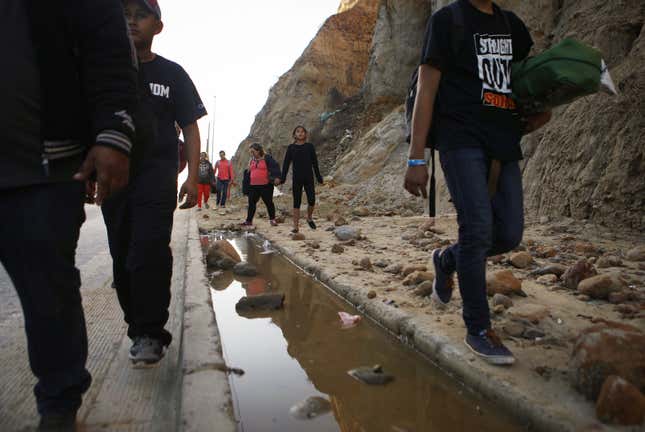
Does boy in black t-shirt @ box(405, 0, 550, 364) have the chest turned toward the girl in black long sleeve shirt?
no

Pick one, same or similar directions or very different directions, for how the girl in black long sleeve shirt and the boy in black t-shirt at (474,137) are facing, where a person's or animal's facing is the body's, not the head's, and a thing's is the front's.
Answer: same or similar directions

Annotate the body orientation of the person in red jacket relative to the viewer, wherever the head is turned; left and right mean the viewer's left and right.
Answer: facing the viewer

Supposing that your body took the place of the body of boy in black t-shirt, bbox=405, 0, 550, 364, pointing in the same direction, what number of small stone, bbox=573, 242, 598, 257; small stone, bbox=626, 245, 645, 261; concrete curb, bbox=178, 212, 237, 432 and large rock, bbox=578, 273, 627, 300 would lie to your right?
1

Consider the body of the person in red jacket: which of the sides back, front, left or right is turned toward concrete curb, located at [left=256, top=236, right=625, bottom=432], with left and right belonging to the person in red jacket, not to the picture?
front

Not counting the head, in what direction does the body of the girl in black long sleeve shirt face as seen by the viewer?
toward the camera

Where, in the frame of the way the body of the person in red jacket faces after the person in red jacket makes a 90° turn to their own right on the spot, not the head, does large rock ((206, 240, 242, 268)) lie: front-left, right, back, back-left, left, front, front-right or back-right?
left

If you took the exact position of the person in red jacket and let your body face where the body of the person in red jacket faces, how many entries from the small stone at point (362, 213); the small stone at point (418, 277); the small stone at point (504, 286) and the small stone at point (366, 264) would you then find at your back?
0

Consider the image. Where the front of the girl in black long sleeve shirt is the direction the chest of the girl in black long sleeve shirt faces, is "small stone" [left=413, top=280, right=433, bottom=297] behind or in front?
in front

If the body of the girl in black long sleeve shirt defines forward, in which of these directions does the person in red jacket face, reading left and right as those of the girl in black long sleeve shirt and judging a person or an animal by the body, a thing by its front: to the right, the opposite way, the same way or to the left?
the same way

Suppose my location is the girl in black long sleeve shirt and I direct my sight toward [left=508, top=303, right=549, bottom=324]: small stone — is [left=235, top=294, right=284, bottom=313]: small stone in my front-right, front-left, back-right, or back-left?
front-right

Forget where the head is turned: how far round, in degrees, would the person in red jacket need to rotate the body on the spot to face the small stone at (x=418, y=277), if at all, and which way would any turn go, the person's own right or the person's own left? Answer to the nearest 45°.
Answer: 0° — they already face it

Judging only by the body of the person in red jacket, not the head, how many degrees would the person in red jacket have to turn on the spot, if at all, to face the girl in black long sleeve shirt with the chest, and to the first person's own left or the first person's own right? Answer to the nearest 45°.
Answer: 0° — they already face them

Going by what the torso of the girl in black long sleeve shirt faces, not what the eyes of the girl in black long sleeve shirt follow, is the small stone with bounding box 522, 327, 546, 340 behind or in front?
in front

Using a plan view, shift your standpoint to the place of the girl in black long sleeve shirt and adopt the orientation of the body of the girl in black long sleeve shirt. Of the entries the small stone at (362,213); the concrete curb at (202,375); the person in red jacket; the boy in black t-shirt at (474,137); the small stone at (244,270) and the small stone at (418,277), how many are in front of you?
4

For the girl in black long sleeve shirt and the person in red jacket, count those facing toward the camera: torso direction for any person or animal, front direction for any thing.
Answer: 2
